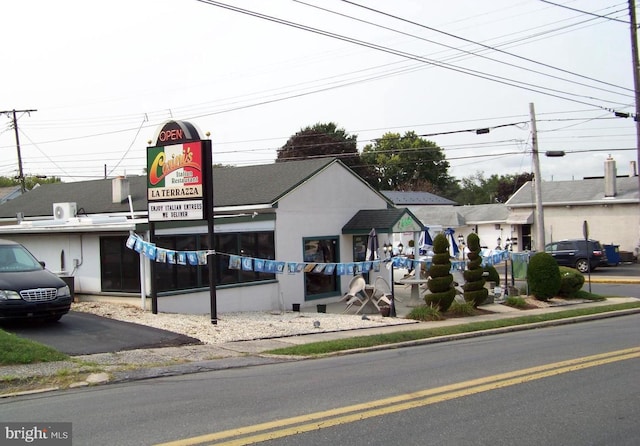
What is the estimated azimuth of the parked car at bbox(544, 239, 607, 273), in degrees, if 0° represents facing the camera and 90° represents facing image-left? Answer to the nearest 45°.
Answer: approximately 135°

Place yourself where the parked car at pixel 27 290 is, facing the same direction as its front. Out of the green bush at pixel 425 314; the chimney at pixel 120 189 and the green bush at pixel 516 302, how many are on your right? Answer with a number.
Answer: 0

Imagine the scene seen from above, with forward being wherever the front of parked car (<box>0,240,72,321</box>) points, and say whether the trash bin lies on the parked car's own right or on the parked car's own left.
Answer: on the parked car's own left

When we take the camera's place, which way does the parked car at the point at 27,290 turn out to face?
facing the viewer and to the right of the viewer

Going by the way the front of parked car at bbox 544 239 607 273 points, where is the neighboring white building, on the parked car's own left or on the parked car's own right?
on the parked car's own right

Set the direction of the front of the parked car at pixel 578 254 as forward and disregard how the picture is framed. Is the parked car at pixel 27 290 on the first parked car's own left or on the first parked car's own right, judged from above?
on the first parked car's own left

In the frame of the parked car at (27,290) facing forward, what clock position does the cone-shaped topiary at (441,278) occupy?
The cone-shaped topiary is roughly at 10 o'clock from the parked car.

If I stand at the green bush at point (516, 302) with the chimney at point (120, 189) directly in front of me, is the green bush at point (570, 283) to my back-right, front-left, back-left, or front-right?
back-right

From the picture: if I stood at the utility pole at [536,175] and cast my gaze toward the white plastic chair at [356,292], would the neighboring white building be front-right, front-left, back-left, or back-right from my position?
back-right

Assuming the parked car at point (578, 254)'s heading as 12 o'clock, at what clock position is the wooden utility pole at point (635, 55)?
The wooden utility pole is roughly at 7 o'clock from the parked car.
